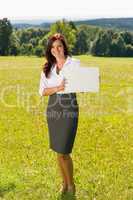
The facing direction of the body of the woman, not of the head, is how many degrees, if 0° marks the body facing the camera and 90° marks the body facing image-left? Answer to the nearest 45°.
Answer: approximately 0°
